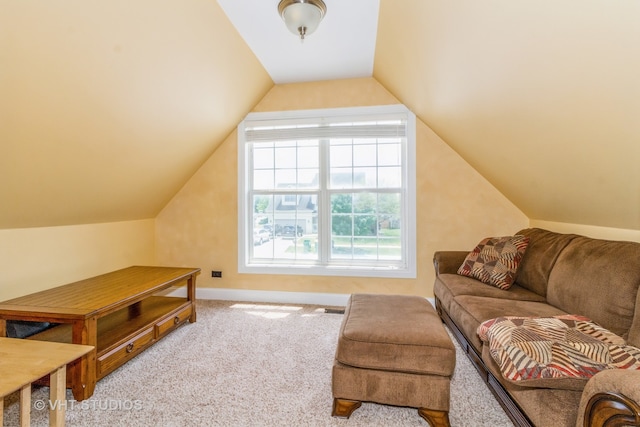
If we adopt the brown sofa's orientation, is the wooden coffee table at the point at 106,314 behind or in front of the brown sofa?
in front

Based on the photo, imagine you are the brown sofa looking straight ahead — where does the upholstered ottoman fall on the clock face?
The upholstered ottoman is roughly at 12 o'clock from the brown sofa.

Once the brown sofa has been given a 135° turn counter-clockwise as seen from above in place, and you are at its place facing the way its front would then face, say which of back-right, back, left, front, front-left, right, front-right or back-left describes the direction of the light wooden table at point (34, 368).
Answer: back-right

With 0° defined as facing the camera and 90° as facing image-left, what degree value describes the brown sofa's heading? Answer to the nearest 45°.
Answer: approximately 45°
